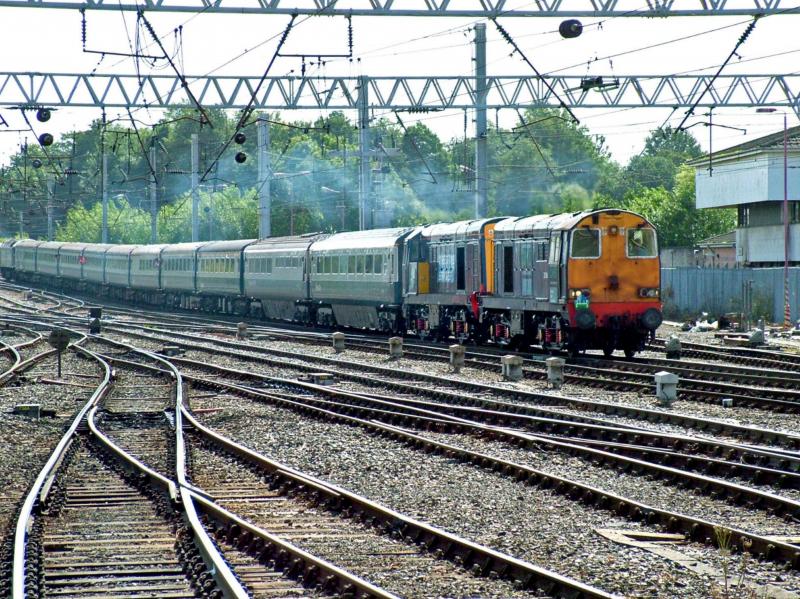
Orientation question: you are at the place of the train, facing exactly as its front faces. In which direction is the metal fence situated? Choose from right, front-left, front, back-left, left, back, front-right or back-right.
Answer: left

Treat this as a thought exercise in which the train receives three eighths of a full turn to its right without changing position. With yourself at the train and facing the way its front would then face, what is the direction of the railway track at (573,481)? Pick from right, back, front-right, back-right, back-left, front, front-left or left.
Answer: left

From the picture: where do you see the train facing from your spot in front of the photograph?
facing the viewer and to the right of the viewer

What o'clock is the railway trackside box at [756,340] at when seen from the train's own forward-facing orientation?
The railway trackside box is roughly at 10 o'clock from the train.
